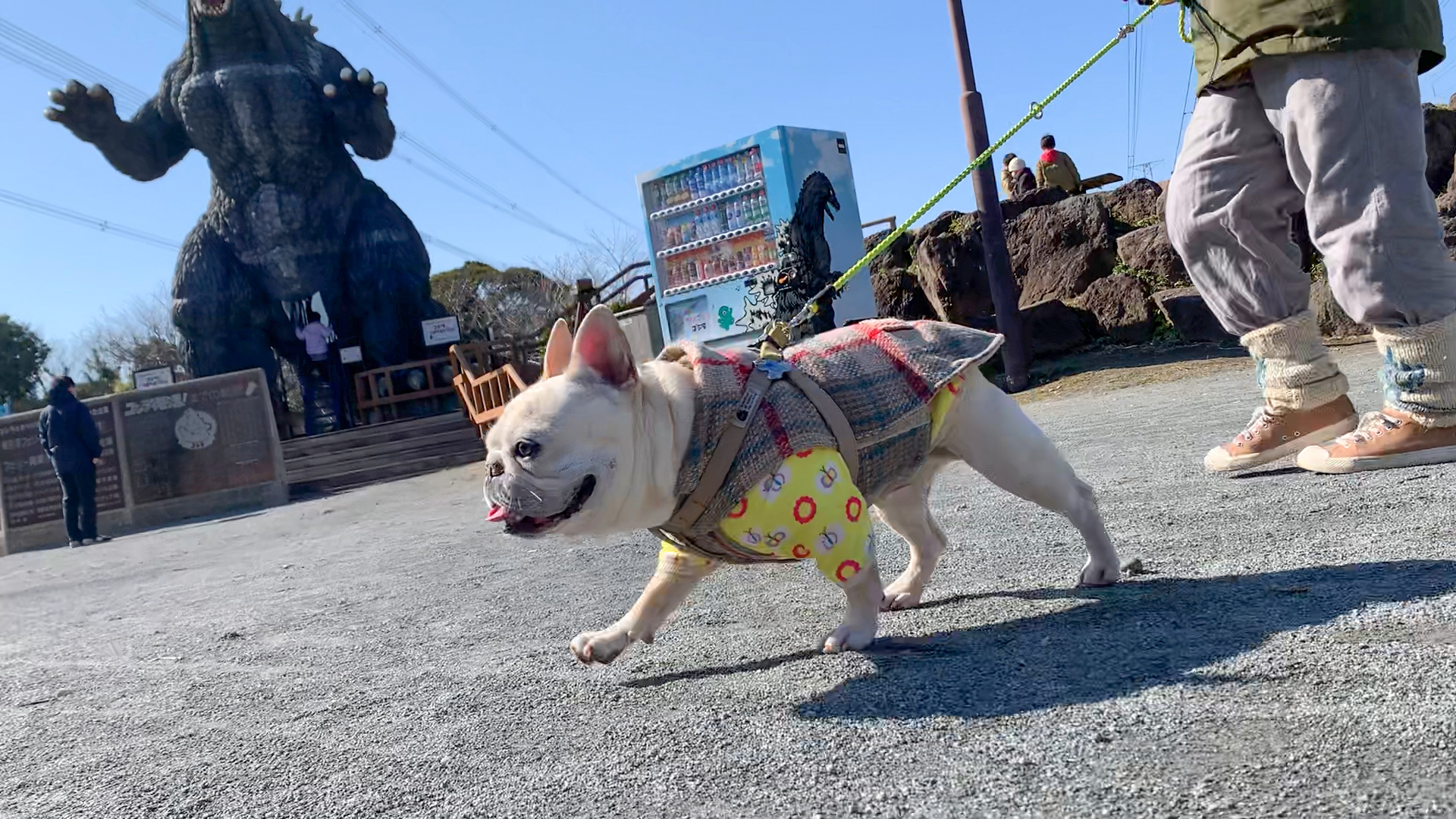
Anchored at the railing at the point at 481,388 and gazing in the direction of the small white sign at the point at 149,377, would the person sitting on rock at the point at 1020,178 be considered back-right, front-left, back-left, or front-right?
back-right

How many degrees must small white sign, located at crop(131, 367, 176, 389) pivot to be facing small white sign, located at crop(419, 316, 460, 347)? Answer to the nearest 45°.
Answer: approximately 90° to its left

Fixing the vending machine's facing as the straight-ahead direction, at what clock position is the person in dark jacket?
The person in dark jacket is roughly at 1 o'clock from the vending machine.

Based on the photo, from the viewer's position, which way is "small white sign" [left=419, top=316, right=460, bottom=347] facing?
facing the viewer

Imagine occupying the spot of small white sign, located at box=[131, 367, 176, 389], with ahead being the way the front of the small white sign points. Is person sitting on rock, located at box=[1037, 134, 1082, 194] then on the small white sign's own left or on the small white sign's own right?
on the small white sign's own left

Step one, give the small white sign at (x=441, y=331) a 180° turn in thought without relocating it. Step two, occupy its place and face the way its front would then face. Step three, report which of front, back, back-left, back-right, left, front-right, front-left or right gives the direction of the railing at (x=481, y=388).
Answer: back

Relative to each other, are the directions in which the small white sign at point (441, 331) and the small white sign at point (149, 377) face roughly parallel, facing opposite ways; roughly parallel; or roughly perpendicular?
roughly parallel

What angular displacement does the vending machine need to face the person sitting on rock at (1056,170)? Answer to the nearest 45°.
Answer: approximately 135° to its left

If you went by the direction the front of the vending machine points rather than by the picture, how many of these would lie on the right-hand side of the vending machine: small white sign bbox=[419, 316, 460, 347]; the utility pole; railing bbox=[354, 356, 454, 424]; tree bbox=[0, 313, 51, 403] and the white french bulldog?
3

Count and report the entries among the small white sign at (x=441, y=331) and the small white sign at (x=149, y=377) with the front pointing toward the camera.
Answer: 2
